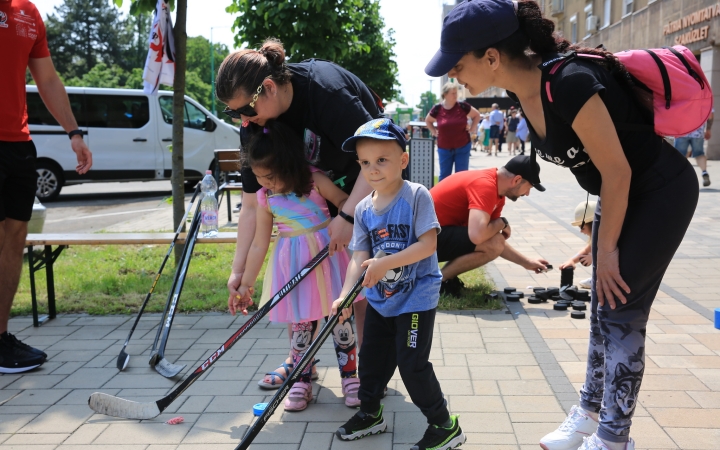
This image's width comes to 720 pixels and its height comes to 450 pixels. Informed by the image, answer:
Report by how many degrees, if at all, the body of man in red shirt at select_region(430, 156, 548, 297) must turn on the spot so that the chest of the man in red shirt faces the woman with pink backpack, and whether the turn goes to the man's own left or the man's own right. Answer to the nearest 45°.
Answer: approximately 90° to the man's own right

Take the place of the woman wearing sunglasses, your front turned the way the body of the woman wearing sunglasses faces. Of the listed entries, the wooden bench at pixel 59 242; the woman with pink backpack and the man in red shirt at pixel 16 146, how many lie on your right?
2

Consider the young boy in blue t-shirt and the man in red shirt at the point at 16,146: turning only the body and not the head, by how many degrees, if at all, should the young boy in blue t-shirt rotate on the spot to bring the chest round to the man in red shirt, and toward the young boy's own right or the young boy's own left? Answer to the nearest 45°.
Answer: approximately 90° to the young boy's own right

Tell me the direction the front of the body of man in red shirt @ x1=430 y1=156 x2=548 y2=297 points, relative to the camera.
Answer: to the viewer's right

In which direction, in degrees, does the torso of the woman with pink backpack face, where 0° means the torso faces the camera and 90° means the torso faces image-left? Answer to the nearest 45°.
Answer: approximately 90°

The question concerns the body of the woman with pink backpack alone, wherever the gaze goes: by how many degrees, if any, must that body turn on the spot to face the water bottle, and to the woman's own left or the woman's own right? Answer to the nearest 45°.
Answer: approximately 45° to the woman's own right

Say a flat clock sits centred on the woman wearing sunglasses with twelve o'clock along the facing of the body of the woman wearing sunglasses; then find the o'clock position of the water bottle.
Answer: The water bottle is roughly at 4 o'clock from the woman wearing sunglasses.

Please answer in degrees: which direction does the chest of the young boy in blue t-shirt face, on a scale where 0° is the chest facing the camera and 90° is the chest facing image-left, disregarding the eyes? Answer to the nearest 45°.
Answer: approximately 45°

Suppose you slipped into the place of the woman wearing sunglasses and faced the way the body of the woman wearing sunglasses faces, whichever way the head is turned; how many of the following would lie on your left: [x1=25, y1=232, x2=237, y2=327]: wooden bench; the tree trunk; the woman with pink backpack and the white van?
1

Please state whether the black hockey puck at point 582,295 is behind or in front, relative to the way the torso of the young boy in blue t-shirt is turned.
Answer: behind

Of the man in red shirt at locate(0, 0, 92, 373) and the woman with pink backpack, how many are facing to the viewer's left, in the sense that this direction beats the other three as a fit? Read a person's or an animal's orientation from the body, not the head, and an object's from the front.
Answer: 1

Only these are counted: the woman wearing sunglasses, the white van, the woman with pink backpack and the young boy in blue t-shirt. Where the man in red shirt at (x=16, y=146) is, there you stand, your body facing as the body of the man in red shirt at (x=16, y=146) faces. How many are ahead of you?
3

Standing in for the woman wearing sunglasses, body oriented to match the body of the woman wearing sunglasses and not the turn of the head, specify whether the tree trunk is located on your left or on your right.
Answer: on your right

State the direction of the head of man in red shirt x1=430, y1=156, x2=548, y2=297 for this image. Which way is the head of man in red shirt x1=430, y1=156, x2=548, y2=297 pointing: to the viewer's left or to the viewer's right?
to the viewer's right

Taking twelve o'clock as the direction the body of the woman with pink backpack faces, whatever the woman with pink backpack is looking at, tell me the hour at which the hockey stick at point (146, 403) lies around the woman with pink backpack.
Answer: The hockey stick is roughly at 12 o'clock from the woman with pink backpack.

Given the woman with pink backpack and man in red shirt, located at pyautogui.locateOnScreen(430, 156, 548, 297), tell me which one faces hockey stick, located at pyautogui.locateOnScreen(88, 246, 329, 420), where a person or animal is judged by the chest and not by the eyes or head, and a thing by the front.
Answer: the woman with pink backpack

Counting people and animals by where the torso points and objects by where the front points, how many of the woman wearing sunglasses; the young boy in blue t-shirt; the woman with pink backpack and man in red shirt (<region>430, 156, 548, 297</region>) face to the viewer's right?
1

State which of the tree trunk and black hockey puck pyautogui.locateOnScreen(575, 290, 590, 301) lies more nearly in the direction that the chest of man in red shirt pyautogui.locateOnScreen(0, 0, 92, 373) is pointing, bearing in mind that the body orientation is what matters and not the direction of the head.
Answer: the black hockey puck
